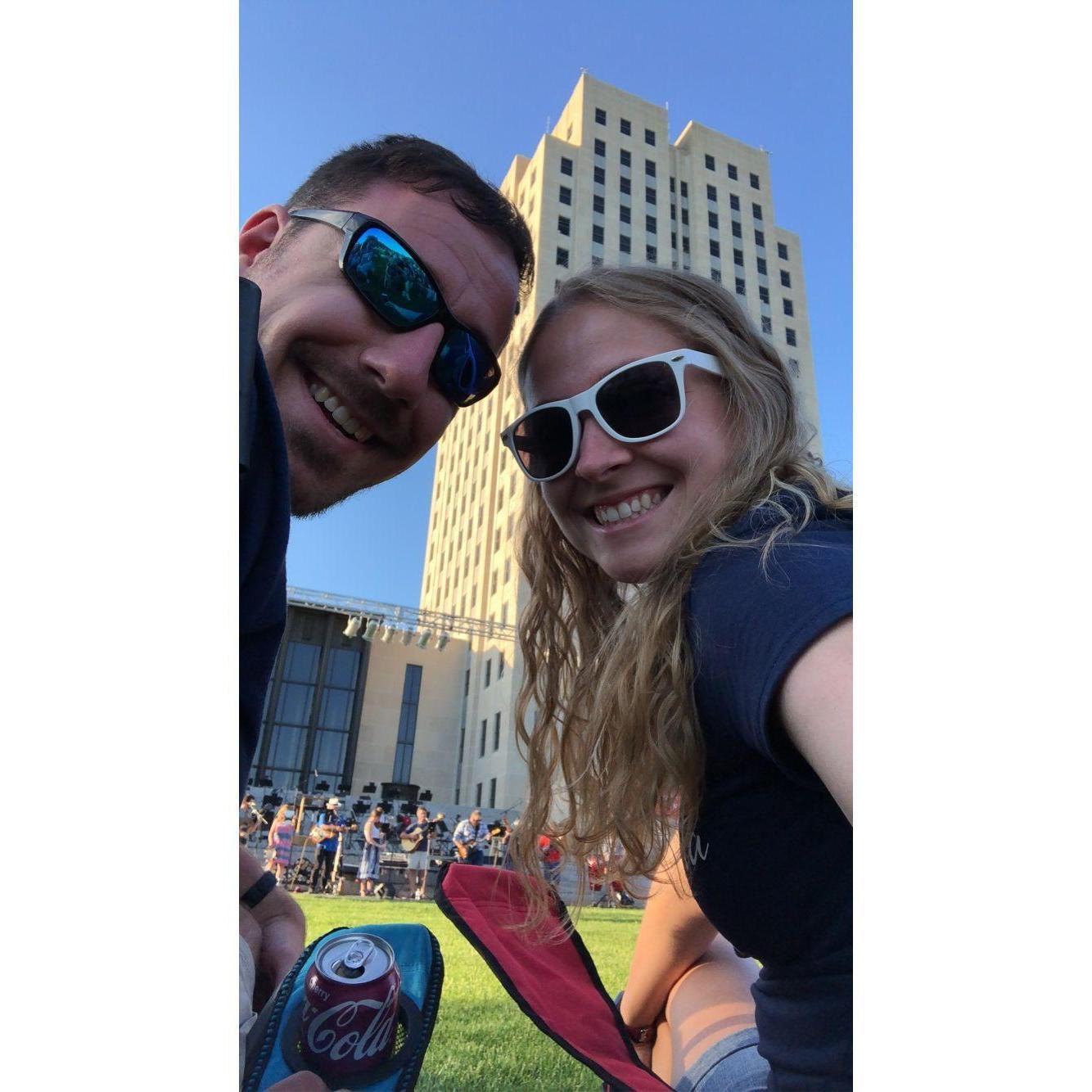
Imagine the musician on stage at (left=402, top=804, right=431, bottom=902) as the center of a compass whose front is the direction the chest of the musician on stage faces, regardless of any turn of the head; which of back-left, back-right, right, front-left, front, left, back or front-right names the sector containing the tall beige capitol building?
back

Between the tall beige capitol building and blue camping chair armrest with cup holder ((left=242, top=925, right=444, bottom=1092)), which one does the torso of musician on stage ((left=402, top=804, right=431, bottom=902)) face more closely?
the blue camping chair armrest with cup holder

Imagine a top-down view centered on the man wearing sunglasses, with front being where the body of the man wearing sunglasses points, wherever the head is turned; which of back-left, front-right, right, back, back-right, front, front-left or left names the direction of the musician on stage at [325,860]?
back-left

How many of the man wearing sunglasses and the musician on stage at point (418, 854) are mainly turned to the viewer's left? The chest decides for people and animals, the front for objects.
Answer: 0

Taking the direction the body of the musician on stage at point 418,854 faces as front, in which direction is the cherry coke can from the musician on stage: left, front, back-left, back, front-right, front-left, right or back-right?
front

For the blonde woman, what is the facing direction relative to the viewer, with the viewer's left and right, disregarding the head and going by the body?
facing the viewer and to the left of the viewer

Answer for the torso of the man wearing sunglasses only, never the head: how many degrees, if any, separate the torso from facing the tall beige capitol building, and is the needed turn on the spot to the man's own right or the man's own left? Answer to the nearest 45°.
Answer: approximately 135° to the man's own left

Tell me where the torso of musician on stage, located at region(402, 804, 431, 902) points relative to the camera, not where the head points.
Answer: toward the camera

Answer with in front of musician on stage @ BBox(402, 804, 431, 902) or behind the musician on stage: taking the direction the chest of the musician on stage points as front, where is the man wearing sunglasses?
in front

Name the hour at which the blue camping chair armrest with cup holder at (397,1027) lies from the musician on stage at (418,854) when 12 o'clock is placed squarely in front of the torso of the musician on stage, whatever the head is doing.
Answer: The blue camping chair armrest with cup holder is roughly at 12 o'clock from the musician on stage.

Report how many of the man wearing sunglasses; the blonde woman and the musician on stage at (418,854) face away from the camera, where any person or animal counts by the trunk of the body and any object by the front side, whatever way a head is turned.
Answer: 0
